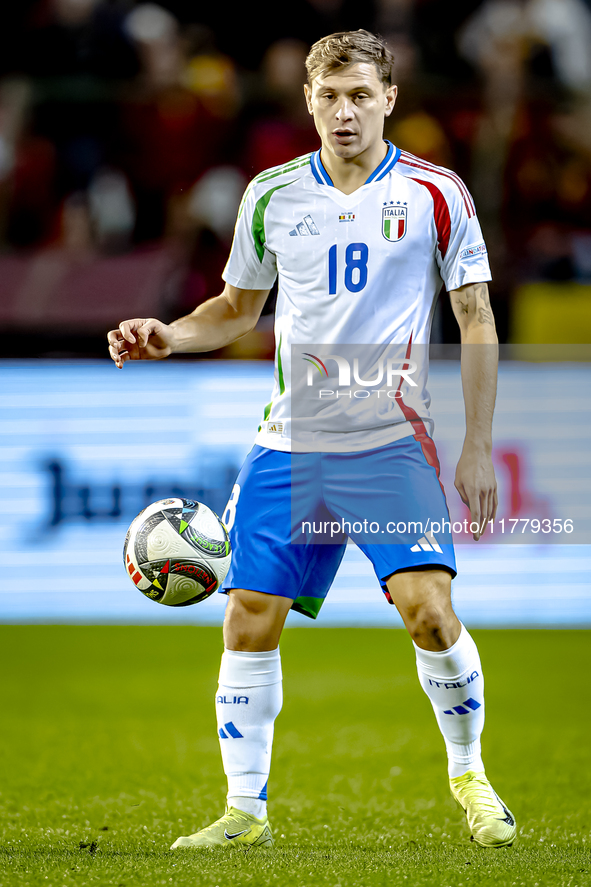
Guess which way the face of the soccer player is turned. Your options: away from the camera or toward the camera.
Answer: toward the camera

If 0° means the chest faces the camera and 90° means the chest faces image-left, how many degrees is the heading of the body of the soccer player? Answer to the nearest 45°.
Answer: approximately 0°
